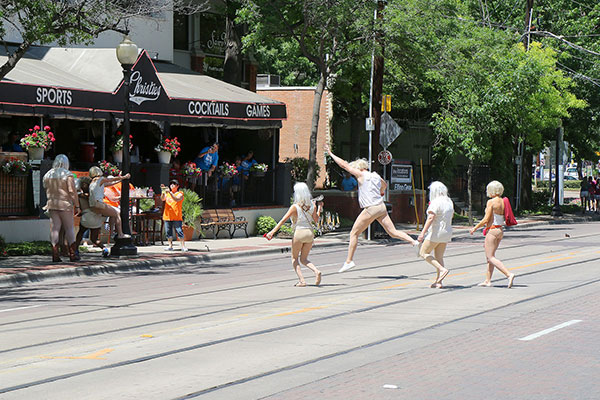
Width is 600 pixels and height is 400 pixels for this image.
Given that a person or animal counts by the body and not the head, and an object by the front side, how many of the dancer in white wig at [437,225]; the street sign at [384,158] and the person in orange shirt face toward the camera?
2

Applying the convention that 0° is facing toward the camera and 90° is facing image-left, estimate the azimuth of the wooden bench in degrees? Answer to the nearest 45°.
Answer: approximately 315°

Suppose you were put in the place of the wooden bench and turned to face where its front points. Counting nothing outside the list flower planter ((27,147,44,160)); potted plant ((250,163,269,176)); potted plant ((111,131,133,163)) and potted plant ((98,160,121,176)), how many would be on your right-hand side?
3

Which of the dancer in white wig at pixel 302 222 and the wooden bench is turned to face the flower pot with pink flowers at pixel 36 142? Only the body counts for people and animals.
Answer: the dancer in white wig

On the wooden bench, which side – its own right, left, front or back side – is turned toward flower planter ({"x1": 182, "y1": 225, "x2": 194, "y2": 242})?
right

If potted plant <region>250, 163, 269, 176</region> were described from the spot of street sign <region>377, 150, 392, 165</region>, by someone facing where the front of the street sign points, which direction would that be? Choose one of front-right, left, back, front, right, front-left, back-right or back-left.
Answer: right

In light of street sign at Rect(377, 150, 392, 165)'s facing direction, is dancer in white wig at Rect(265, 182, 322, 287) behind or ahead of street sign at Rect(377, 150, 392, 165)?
ahead

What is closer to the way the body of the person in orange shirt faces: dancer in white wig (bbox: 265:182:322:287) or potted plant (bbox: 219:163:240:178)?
the dancer in white wig

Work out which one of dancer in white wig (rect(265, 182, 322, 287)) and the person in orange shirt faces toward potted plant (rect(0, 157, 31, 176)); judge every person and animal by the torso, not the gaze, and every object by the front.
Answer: the dancer in white wig

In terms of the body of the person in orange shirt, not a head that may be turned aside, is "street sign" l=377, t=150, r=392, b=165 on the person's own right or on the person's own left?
on the person's own left

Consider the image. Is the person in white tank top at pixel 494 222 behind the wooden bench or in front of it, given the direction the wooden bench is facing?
in front
